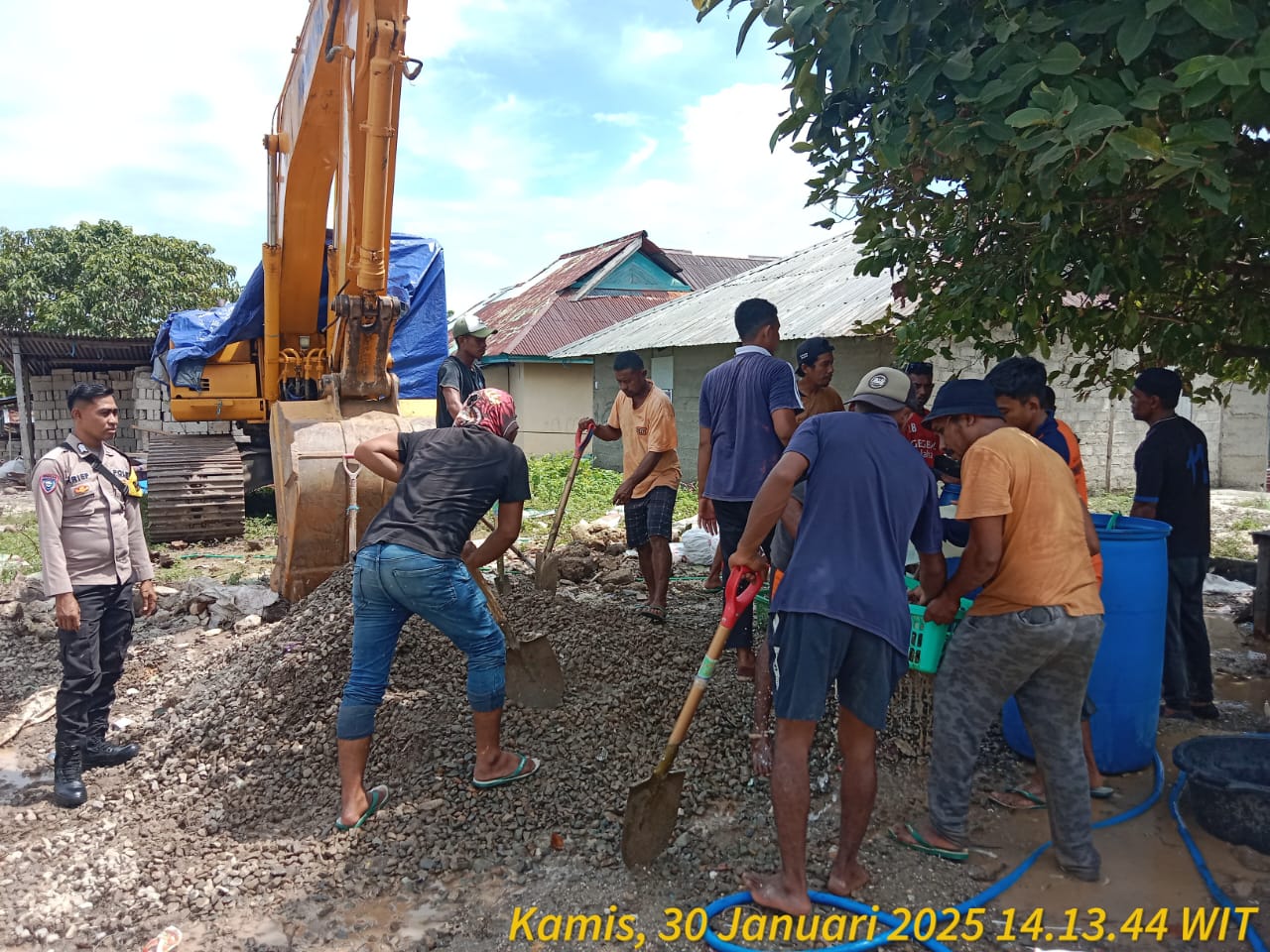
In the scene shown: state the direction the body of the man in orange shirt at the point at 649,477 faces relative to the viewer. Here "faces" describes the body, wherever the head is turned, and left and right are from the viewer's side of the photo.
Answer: facing the viewer and to the left of the viewer

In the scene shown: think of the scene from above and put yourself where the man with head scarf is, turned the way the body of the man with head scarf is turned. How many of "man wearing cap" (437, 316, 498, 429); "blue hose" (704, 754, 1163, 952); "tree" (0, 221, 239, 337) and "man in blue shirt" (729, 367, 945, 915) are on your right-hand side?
2

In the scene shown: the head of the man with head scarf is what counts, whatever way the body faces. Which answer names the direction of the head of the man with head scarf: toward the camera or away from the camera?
away from the camera

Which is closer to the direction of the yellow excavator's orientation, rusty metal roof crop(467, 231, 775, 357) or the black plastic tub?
the black plastic tub

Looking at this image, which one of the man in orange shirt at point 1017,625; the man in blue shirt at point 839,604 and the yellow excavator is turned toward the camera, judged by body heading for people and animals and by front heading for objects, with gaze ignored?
the yellow excavator

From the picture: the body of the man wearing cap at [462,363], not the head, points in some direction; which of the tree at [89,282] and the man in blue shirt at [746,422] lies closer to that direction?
the man in blue shirt

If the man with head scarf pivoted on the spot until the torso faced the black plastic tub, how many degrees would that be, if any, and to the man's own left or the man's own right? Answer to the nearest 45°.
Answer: approximately 45° to the man's own right

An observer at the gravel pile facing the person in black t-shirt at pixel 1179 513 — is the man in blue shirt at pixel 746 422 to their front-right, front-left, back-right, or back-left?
front-left

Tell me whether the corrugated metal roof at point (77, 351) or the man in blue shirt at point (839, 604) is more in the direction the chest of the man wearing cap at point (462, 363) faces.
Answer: the man in blue shirt

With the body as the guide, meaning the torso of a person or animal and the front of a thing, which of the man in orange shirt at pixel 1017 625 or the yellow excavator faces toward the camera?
the yellow excavator

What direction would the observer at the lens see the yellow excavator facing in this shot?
facing the viewer

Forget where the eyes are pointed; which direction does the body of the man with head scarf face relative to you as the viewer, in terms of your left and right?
facing away from the viewer and to the right of the viewer

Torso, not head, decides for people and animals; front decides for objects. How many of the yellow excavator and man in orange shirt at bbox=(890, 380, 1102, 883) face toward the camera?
1

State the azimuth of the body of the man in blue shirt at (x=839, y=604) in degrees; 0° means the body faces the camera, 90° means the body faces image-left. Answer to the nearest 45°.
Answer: approximately 180°

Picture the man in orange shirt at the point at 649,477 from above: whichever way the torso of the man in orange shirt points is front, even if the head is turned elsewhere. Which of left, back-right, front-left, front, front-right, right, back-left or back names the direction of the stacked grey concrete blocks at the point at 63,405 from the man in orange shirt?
right

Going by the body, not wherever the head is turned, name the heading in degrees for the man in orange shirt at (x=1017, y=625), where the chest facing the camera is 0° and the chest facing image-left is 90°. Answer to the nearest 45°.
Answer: approximately 135°

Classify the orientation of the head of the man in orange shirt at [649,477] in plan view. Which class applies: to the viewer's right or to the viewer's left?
to the viewer's left

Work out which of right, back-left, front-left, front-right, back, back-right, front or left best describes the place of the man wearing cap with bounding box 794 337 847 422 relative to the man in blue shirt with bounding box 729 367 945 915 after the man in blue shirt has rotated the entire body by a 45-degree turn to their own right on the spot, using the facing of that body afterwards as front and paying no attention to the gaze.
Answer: front-left

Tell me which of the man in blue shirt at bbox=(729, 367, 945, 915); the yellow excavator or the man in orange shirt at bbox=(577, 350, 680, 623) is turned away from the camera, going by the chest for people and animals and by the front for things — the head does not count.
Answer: the man in blue shirt

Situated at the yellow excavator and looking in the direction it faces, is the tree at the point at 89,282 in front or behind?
behind
